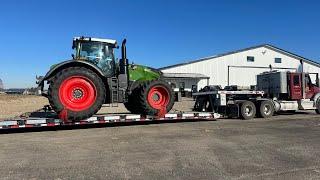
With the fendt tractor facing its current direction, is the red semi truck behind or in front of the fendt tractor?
in front

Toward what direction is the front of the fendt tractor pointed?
to the viewer's right
